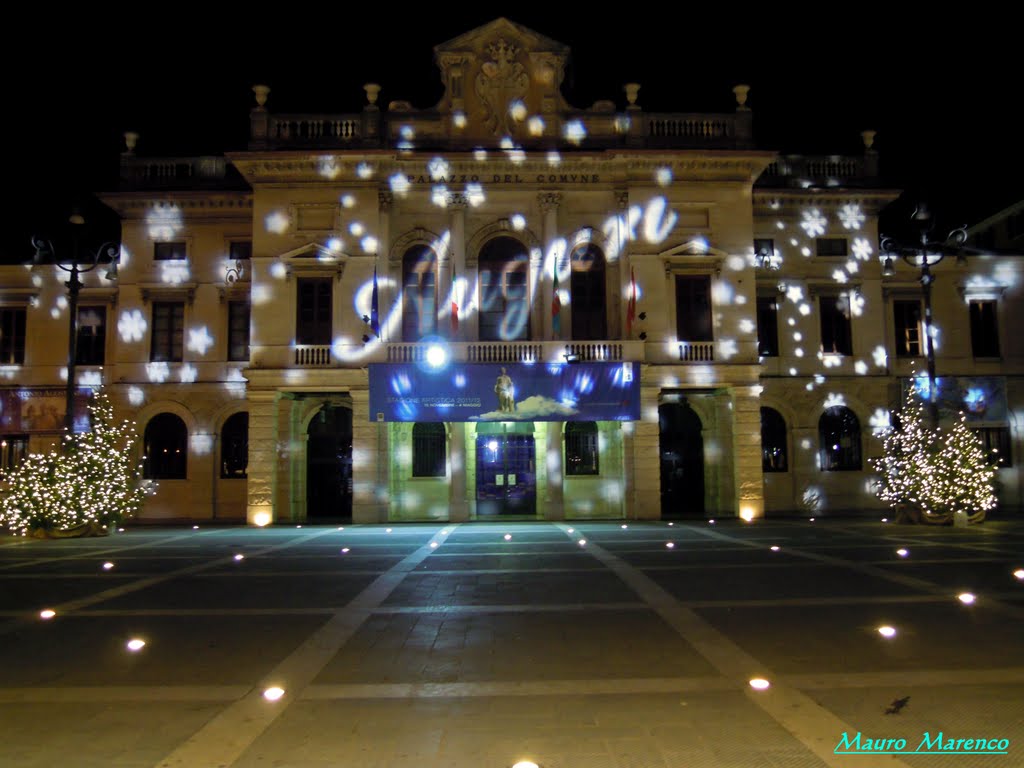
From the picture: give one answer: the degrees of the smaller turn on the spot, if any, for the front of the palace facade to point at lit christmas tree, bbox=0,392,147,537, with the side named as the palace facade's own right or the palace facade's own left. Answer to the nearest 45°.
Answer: approximately 90° to the palace facade's own right

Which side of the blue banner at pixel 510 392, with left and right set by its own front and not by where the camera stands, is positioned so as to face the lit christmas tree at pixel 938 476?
left

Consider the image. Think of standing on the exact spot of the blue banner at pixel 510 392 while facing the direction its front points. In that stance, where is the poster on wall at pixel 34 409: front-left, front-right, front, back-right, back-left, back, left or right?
right

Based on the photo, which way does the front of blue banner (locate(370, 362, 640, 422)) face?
toward the camera

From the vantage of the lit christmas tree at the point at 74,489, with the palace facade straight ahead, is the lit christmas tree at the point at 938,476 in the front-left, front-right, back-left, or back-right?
front-right

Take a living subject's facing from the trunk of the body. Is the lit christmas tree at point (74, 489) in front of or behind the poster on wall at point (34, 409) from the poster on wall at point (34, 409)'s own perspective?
in front

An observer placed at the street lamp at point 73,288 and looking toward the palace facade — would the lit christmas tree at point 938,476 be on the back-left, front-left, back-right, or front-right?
front-right

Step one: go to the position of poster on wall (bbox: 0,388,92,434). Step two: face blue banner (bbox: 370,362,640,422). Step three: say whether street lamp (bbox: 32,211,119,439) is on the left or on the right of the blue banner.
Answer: right

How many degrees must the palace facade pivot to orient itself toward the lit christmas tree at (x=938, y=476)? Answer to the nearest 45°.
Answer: approximately 90° to its left

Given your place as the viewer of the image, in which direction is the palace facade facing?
facing the viewer

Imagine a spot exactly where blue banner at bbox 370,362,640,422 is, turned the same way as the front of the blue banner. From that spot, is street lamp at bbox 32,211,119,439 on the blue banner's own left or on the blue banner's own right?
on the blue banner's own right

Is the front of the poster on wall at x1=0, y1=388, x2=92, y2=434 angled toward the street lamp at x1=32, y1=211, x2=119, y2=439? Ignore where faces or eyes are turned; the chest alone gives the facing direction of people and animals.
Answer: yes
